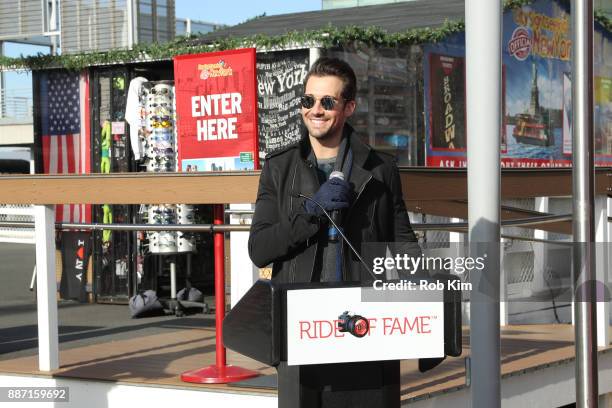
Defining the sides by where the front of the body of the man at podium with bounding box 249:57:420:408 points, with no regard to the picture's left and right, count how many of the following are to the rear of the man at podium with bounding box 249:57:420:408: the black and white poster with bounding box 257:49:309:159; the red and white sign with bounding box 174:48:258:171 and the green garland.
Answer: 3

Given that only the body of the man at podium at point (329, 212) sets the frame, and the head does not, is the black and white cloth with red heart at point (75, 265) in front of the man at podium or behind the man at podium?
behind

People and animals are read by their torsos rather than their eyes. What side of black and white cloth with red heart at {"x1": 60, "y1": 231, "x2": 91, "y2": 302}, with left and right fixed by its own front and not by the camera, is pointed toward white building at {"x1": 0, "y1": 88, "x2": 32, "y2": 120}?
back

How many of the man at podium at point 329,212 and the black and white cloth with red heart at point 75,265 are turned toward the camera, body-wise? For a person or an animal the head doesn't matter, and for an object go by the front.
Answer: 2

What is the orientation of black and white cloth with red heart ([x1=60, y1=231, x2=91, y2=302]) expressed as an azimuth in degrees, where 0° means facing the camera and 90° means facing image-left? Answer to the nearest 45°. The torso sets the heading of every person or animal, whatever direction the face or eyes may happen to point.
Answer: approximately 0°
